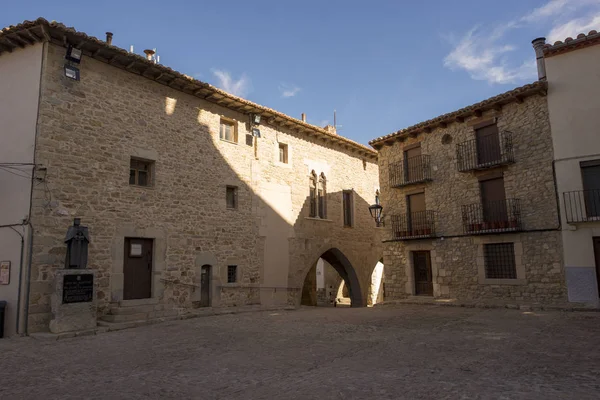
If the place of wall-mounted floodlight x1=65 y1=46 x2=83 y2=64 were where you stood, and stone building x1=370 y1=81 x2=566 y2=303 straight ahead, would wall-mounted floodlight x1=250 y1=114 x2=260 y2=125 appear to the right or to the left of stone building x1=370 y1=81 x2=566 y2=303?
left

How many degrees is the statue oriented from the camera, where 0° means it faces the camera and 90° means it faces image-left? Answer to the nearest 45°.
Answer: approximately 0°

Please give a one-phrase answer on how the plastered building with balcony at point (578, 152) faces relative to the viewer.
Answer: facing the viewer and to the left of the viewer

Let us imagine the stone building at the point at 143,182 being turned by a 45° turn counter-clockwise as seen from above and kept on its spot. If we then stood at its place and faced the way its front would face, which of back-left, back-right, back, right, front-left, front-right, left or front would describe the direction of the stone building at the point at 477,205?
front

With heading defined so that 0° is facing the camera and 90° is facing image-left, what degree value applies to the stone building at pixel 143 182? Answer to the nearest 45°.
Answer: approximately 315°

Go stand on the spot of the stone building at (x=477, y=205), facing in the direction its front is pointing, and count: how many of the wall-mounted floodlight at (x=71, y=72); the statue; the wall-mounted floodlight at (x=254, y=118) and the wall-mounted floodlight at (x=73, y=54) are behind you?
0

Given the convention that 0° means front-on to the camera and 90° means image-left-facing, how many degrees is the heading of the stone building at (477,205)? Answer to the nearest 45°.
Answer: approximately 45°

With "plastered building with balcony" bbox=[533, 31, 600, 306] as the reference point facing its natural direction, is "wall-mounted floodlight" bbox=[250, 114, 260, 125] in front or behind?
in front

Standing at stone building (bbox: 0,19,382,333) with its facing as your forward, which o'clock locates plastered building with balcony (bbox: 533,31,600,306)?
plastered building with balcony (bbox: 533,31,600,306) is roughly at 11 o'clock from stone building (bbox: 0,19,382,333).

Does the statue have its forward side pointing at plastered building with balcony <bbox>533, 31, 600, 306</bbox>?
no

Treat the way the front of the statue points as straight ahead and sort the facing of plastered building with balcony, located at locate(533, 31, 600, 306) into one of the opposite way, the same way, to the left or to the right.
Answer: to the right

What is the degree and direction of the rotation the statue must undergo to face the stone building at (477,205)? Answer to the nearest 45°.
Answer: approximately 90° to its left

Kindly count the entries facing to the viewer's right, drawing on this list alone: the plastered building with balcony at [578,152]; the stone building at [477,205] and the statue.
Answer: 0

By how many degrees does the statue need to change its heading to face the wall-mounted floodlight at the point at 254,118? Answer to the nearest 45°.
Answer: approximately 135° to its left

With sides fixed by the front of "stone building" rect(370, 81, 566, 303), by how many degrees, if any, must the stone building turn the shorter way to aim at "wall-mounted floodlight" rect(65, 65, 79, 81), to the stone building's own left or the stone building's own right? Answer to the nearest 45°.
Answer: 0° — it already faces it

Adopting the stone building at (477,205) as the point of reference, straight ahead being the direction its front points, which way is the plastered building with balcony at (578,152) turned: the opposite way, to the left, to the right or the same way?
the same way

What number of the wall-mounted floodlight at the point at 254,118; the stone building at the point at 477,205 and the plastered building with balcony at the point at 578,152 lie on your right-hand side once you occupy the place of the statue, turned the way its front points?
0

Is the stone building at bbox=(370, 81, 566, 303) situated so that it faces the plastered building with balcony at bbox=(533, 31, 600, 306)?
no
